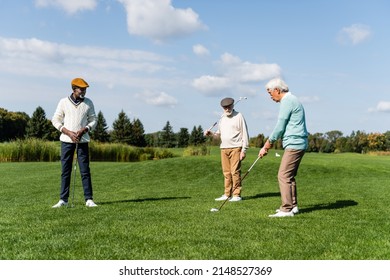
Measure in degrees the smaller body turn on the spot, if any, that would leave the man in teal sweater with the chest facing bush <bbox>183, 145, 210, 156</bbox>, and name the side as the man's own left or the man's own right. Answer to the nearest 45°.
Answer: approximately 90° to the man's own right

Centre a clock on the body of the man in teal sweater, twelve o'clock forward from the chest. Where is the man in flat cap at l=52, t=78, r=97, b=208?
The man in flat cap is roughly at 12 o'clock from the man in teal sweater.

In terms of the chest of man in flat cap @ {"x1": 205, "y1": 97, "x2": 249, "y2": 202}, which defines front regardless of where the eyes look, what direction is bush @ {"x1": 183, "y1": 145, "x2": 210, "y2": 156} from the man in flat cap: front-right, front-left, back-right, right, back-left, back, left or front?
back-right

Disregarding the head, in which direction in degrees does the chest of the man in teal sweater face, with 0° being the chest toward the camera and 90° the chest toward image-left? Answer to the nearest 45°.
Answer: approximately 90°

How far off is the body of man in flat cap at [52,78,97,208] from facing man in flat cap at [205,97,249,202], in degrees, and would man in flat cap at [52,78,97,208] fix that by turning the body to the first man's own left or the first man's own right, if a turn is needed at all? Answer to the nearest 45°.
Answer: approximately 90° to the first man's own left

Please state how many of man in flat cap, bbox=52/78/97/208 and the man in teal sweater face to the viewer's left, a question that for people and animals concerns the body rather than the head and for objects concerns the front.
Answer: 1

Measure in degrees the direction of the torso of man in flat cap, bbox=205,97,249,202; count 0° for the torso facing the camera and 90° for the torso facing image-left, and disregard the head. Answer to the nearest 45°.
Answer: approximately 45°

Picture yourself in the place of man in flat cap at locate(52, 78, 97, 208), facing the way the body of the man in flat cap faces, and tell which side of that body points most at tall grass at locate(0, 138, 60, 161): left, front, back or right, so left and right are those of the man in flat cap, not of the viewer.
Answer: back

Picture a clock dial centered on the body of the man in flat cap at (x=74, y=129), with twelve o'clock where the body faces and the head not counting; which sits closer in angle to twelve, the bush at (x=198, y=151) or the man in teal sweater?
the man in teal sweater

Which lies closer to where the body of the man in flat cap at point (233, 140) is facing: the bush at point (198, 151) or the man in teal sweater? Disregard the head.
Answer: the man in teal sweater
